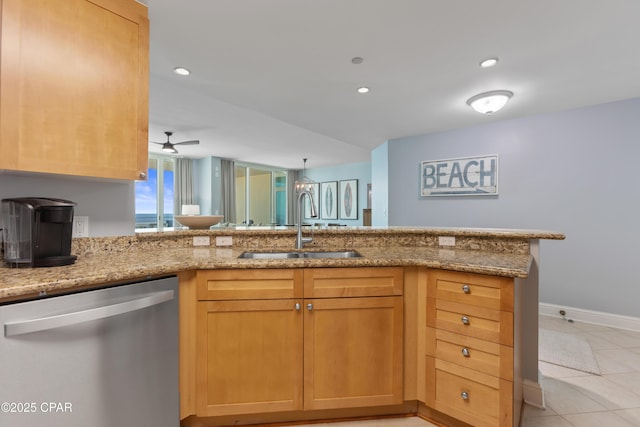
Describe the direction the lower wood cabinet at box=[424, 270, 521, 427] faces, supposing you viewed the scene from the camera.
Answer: facing the viewer and to the left of the viewer

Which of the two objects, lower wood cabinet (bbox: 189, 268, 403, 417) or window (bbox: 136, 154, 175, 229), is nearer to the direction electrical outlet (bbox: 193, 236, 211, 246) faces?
the lower wood cabinet

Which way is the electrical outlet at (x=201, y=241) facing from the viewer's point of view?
toward the camera

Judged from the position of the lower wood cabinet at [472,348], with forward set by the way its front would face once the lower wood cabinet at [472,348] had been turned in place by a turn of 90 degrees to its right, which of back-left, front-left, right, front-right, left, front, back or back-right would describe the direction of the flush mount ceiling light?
front-right

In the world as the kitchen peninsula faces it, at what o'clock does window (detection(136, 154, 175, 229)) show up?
The window is roughly at 5 o'clock from the kitchen peninsula.

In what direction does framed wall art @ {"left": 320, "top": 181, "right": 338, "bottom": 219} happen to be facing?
toward the camera

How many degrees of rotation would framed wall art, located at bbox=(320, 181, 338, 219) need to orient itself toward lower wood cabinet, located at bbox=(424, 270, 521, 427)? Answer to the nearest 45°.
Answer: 0° — it already faces it

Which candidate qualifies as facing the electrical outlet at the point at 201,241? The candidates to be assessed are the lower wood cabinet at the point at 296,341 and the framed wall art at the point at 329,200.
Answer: the framed wall art

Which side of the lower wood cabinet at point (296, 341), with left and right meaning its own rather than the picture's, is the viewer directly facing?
front

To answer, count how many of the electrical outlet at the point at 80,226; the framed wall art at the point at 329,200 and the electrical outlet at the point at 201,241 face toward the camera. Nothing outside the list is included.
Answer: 3

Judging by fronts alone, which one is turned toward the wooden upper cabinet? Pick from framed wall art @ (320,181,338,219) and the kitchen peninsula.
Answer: the framed wall art
